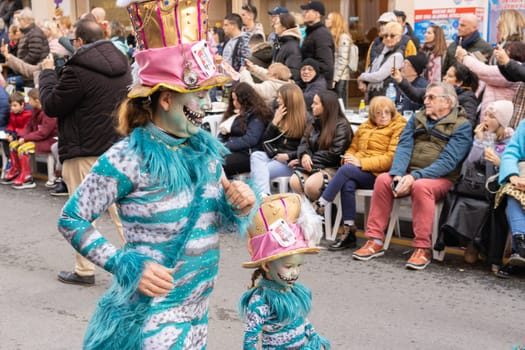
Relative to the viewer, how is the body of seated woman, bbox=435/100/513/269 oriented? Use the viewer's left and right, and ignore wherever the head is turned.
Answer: facing the viewer and to the left of the viewer

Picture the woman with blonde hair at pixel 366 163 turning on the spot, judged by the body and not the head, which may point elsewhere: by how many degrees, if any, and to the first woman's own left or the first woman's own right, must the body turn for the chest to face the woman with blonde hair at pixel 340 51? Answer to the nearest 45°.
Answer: approximately 135° to the first woman's own right

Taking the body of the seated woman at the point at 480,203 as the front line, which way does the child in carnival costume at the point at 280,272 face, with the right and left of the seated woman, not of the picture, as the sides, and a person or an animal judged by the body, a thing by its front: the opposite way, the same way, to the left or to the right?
to the left

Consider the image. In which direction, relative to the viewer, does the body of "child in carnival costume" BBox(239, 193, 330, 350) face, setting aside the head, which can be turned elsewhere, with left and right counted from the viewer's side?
facing the viewer and to the right of the viewer

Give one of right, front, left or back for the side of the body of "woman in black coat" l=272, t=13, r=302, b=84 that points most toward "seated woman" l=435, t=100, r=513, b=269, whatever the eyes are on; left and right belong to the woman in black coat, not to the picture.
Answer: left

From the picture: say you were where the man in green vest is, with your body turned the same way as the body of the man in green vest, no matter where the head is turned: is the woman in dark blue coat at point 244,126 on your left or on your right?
on your right

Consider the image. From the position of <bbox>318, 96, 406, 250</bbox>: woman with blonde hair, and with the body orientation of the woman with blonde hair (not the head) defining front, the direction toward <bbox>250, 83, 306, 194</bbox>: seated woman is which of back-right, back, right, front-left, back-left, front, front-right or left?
right

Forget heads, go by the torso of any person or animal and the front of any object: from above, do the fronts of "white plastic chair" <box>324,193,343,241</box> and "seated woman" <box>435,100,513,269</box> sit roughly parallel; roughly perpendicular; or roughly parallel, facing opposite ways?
roughly parallel

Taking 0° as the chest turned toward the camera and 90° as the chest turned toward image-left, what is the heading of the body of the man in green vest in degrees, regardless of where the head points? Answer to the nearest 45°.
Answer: approximately 45°

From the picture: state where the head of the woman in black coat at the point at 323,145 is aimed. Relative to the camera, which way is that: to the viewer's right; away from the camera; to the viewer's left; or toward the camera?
to the viewer's left

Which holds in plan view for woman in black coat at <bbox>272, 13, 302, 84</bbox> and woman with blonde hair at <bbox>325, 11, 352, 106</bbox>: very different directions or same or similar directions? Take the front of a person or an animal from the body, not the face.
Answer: same or similar directions

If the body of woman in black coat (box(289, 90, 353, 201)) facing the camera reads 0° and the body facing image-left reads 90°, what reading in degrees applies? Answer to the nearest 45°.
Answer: approximately 45°

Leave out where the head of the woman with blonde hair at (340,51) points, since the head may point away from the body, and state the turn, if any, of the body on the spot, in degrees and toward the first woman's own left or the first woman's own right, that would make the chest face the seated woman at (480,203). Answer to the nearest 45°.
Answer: approximately 90° to the first woman's own left
